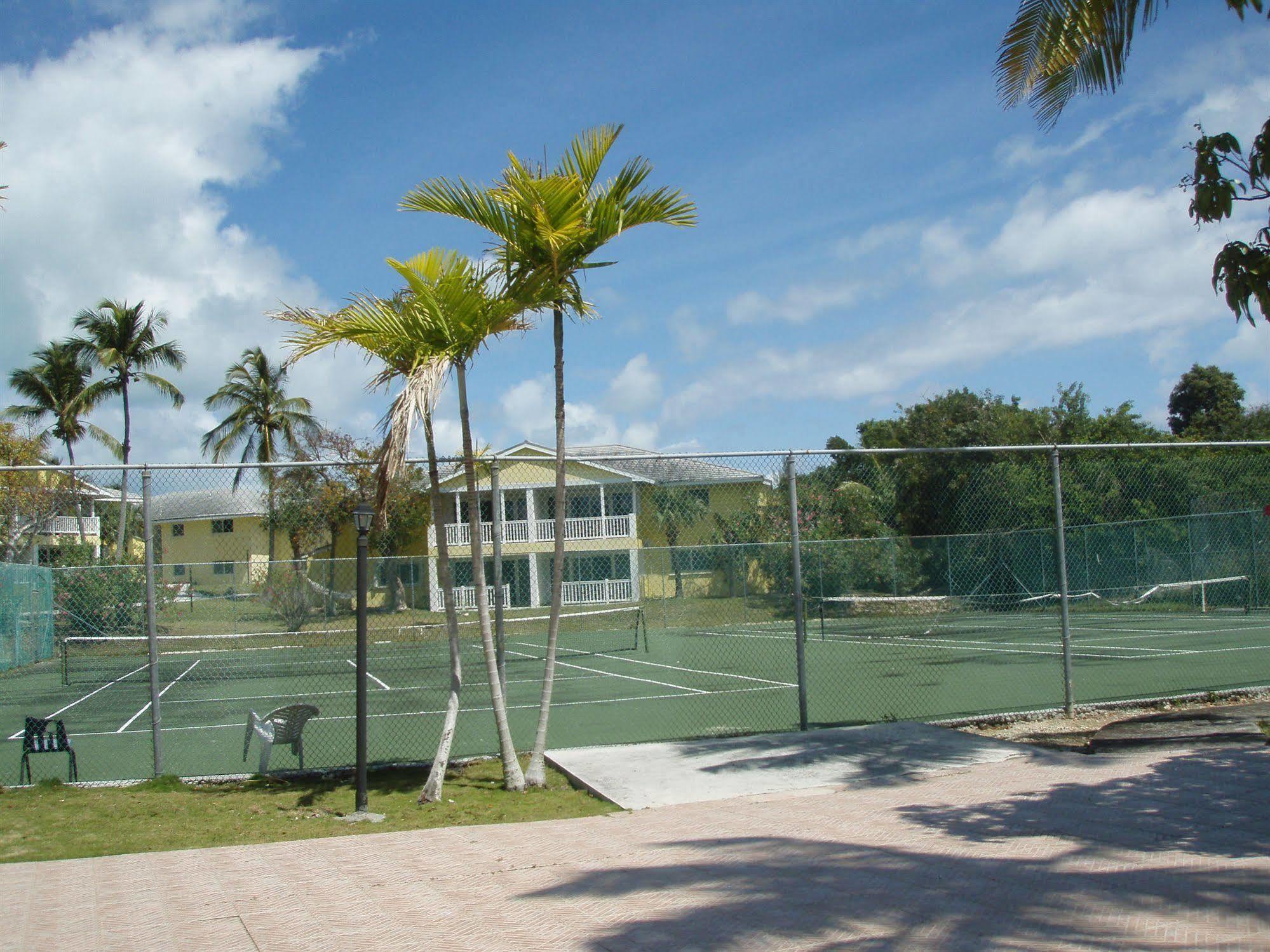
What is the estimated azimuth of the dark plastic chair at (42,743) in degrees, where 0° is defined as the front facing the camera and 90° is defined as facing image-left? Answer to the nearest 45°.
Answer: approximately 180°

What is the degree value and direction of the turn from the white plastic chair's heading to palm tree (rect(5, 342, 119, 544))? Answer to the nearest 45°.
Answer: approximately 45° to its right

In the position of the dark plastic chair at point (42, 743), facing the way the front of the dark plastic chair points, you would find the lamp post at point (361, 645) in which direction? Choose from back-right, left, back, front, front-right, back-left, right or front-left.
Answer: back-right

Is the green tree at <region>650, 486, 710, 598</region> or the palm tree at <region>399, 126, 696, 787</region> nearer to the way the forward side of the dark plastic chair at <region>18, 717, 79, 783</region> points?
the green tree
